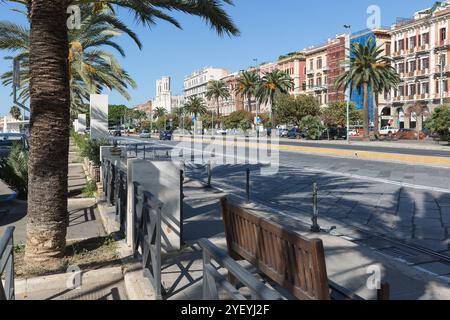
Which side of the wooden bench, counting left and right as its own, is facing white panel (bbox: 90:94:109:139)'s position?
left

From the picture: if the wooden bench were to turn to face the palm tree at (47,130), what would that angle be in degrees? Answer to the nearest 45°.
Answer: approximately 90° to its left

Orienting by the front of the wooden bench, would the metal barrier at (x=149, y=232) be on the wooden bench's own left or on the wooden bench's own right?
on the wooden bench's own left

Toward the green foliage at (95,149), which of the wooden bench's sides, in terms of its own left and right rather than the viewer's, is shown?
left

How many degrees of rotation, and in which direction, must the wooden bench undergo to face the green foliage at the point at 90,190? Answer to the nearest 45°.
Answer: approximately 90° to its left

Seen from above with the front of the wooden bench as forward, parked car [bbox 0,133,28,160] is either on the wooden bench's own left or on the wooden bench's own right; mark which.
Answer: on the wooden bench's own left

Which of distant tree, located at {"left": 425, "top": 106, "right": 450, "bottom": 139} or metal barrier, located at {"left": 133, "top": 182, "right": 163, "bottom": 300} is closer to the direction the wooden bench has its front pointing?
the distant tree

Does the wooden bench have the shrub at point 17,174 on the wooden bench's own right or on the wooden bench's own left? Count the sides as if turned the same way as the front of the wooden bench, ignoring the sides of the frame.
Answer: on the wooden bench's own left

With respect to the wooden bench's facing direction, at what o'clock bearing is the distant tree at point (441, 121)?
The distant tree is roughly at 11 o'clock from the wooden bench.

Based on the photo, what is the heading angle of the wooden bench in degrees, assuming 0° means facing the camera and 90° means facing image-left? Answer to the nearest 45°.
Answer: approximately 225°
